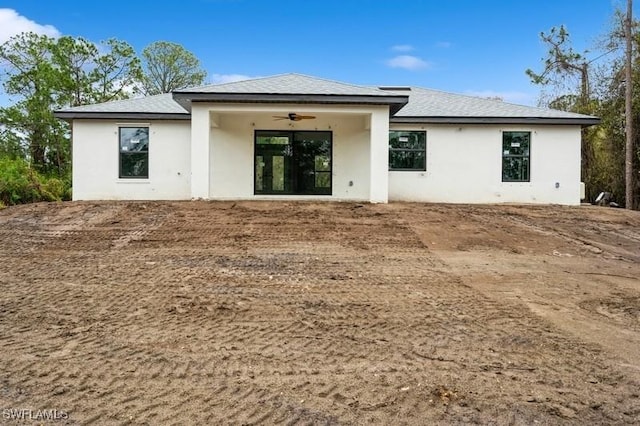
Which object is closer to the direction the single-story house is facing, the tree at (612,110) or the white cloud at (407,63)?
the white cloud

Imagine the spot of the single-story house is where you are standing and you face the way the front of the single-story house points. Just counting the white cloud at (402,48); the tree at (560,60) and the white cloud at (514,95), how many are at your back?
0

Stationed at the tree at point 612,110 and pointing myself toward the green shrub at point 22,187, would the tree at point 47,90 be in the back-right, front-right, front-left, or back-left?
front-right

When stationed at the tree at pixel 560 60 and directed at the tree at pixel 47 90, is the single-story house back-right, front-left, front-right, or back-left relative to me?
front-left

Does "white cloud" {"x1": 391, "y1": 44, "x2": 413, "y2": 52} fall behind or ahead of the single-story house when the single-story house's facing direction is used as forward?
ahead

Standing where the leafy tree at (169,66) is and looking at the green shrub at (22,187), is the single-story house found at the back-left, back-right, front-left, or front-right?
front-left

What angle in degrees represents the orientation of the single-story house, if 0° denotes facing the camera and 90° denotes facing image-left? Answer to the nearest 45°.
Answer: approximately 180°
